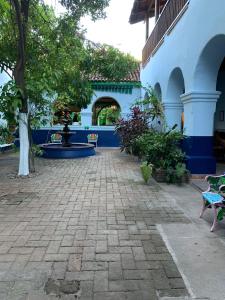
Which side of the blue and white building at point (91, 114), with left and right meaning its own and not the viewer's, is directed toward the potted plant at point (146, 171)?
front

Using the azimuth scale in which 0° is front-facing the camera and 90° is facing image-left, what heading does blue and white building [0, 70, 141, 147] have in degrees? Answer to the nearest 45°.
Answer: approximately 0°

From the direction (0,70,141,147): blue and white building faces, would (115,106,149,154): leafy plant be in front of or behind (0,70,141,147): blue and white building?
in front

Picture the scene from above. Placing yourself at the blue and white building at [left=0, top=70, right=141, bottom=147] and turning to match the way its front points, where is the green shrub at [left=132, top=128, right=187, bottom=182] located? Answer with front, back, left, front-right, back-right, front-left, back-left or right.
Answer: front

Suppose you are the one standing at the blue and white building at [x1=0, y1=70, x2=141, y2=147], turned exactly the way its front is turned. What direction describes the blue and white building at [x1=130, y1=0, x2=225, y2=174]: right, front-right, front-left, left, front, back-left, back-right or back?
front
